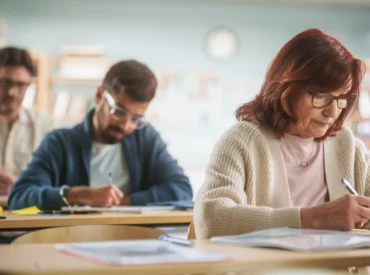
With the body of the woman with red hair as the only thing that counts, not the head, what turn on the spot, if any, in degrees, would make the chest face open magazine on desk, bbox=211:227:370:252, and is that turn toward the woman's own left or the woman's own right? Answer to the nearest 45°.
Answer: approximately 45° to the woman's own right

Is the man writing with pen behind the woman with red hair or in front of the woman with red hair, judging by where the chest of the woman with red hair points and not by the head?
behind

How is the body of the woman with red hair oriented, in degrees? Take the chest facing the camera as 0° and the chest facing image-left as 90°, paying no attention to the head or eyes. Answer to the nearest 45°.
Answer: approximately 315°

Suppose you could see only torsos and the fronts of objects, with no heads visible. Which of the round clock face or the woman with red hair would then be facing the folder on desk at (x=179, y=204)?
the round clock face

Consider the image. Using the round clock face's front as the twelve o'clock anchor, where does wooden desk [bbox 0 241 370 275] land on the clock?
The wooden desk is roughly at 12 o'clock from the round clock face.

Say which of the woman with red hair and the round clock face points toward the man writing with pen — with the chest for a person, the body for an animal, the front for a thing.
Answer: the round clock face

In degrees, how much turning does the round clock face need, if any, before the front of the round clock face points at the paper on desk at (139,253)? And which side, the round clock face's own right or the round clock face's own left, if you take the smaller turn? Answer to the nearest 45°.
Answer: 0° — it already faces it

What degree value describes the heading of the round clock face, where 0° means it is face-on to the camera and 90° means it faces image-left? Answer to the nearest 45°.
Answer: approximately 0°

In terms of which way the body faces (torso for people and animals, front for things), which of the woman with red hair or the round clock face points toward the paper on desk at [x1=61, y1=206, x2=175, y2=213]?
the round clock face
